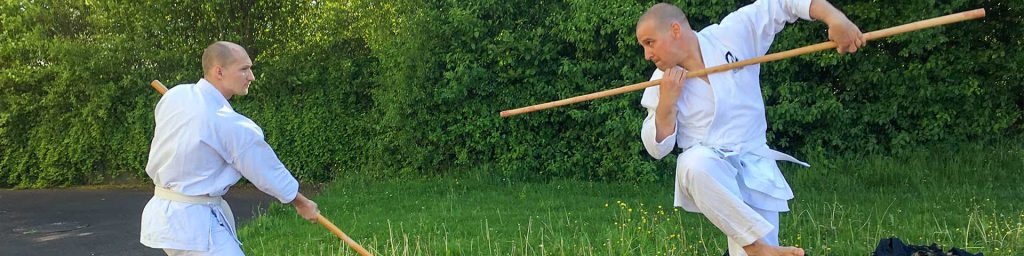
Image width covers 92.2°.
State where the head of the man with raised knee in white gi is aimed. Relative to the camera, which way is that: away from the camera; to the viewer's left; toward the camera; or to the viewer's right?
to the viewer's left

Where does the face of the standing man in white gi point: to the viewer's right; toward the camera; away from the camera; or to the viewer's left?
to the viewer's right

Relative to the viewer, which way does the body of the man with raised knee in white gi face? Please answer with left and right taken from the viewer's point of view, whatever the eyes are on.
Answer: facing the viewer and to the left of the viewer

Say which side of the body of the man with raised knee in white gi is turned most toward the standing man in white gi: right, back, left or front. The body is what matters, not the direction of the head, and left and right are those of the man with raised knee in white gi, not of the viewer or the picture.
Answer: right

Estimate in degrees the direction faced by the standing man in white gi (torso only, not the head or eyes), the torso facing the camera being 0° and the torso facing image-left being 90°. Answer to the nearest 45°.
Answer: approximately 225°

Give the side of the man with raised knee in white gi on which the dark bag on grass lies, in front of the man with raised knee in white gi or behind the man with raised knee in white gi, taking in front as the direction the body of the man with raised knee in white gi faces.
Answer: behind
